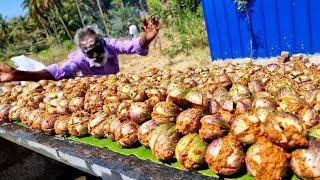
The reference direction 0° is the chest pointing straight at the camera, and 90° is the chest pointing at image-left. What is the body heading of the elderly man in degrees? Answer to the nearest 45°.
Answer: approximately 0°

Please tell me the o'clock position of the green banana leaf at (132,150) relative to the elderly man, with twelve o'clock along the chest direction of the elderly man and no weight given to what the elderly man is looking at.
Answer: The green banana leaf is roughly at 12 o'clock from the elderly man.
